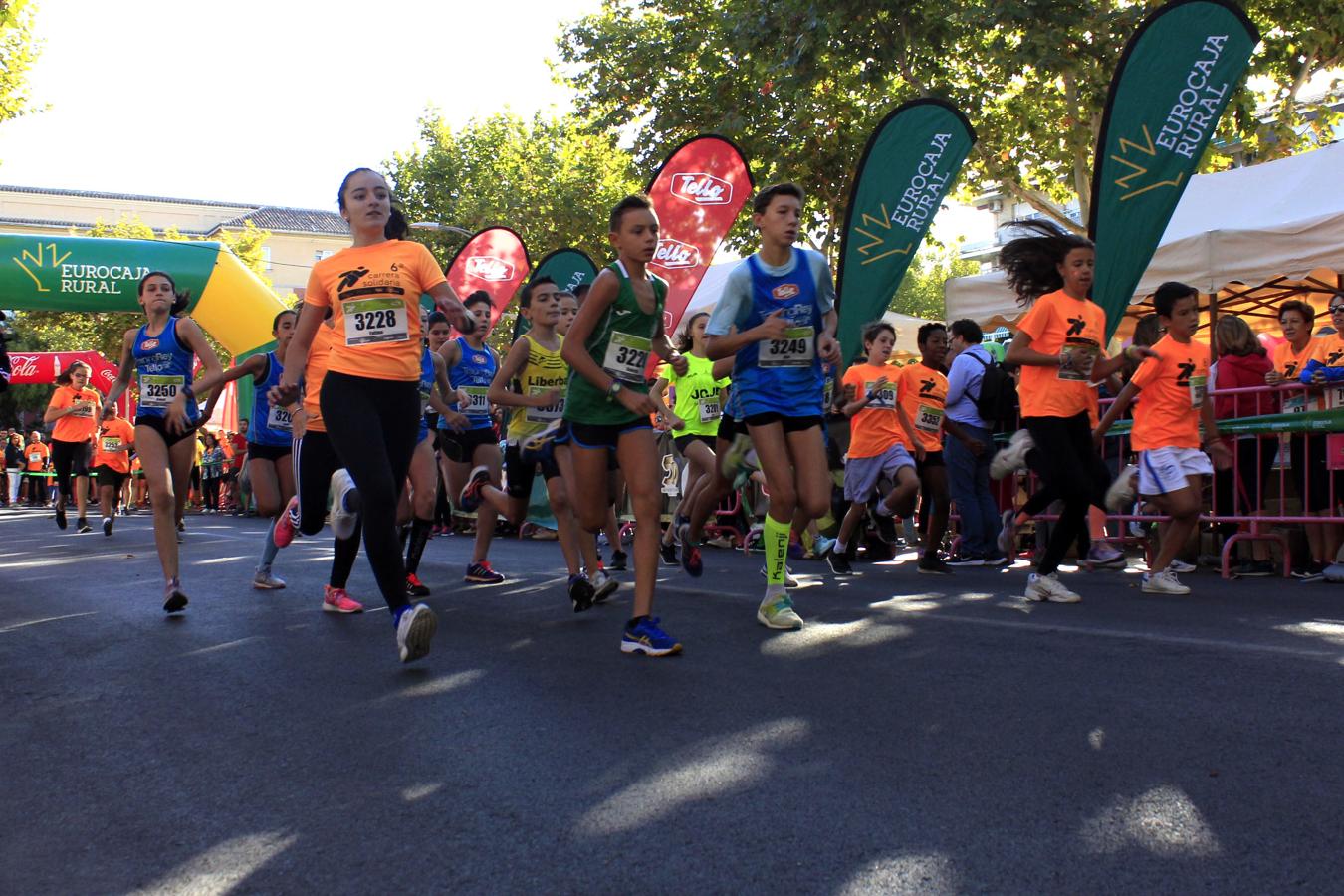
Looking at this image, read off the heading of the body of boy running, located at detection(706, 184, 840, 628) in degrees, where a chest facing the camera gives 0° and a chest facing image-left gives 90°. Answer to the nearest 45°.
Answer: approximately 315°

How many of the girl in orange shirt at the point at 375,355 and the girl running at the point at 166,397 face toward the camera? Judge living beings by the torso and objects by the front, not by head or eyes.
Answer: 2

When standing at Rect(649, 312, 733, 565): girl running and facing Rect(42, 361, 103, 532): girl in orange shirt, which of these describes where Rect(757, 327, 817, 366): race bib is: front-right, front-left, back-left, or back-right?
back-left

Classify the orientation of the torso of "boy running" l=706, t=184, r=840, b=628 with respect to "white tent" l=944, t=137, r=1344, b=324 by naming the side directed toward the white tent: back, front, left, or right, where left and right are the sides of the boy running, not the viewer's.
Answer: left

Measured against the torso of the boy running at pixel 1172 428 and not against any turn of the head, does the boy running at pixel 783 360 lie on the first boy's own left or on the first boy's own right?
on the first boy's own right

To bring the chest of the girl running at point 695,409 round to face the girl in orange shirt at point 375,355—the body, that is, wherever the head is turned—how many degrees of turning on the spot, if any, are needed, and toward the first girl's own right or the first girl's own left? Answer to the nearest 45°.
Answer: approximately 45° to the first girl's own right
